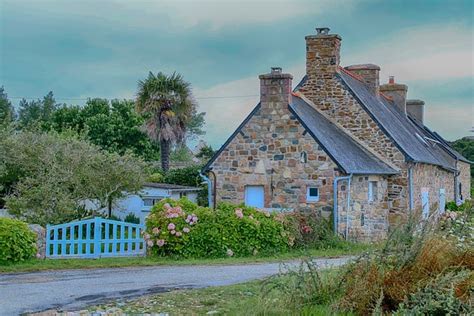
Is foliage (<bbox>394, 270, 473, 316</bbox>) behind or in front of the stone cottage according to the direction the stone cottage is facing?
in front

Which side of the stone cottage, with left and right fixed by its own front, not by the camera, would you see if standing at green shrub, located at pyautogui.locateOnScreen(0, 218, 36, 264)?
right

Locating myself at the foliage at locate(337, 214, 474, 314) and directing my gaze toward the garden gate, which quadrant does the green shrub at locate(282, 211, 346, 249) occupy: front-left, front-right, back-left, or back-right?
front-right

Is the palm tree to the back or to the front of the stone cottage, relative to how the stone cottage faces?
to the back

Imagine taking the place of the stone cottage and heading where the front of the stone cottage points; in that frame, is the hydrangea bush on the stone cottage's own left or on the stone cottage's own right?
on the stone cottage's own right

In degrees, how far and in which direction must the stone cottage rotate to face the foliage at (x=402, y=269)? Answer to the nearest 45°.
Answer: approximately 45° to its right

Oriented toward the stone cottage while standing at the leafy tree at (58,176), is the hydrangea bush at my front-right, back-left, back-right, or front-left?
front-right

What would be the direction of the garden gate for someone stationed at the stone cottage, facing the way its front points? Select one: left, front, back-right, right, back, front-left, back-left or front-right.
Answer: right
